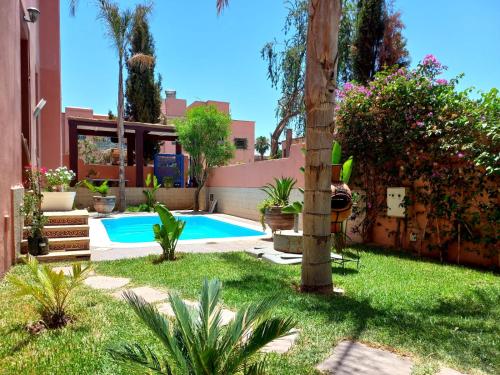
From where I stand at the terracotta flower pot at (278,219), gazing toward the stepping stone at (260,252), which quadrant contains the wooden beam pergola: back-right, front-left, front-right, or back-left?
back-right

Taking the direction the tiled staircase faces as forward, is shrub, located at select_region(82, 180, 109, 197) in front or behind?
behind

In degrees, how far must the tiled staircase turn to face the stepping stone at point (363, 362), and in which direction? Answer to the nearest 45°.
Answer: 0° — it already faces it

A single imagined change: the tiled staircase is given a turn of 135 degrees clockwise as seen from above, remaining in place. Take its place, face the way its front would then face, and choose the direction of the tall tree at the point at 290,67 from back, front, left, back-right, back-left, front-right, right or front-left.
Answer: right

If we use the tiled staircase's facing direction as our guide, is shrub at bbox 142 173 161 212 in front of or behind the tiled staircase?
behind

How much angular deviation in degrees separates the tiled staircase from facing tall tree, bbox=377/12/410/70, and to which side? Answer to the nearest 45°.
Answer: approximately 90° to its left

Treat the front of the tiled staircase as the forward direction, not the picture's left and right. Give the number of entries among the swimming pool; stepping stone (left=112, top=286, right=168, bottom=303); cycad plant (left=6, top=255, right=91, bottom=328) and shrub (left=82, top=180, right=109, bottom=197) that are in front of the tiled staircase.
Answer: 2

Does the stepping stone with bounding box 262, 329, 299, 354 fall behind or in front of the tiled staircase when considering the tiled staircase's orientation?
in front

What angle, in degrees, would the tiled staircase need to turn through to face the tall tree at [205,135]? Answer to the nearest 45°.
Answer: approximately 135° to its left

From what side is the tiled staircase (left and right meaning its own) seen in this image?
front

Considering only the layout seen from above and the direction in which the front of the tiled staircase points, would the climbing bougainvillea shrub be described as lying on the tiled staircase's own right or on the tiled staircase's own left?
on the tiled staircase's own left

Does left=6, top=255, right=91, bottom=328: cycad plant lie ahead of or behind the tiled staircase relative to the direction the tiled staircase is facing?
ahead

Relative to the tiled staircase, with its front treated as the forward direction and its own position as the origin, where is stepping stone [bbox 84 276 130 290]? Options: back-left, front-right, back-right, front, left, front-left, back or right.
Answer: front
